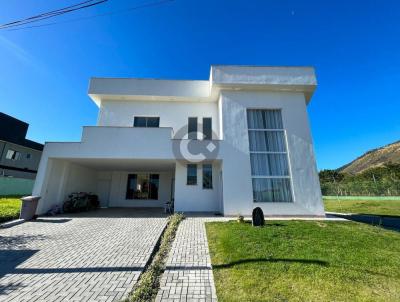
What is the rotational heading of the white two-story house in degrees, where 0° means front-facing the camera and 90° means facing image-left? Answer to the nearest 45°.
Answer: approximately 0°

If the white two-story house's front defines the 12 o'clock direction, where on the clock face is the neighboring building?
The neighboring building is roughly at 4 o'clock from the white two-story house.
